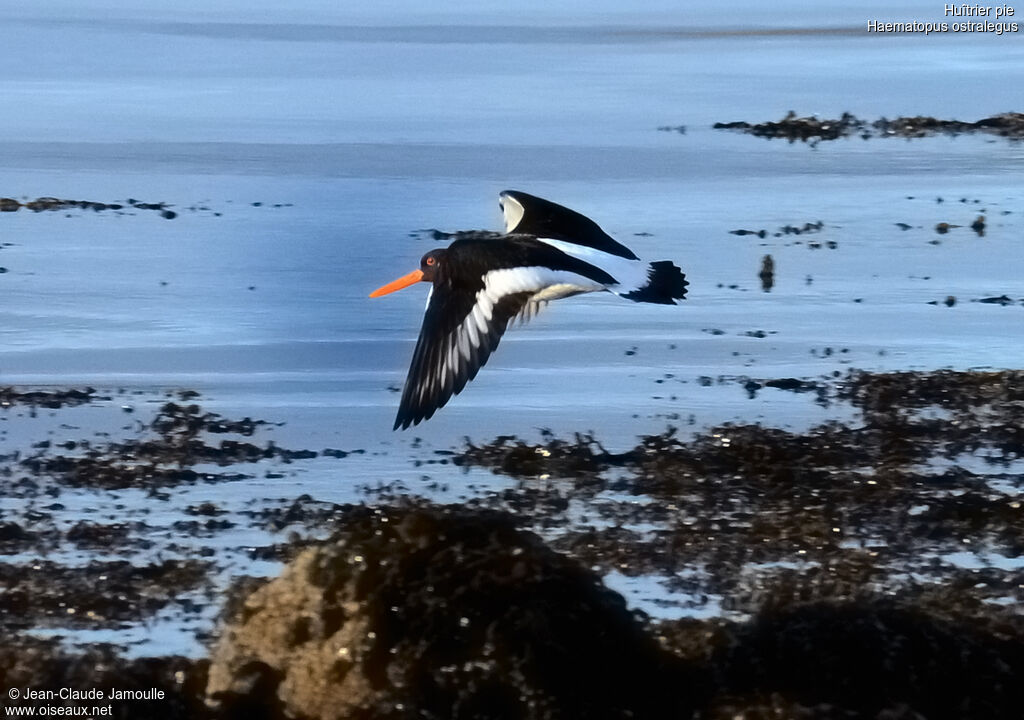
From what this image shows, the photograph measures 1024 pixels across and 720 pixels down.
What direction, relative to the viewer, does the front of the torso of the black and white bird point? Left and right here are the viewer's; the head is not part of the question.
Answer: facing to the left of the viewer

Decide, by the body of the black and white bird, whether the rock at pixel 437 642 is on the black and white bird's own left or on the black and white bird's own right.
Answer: on the black and white bird's own left
